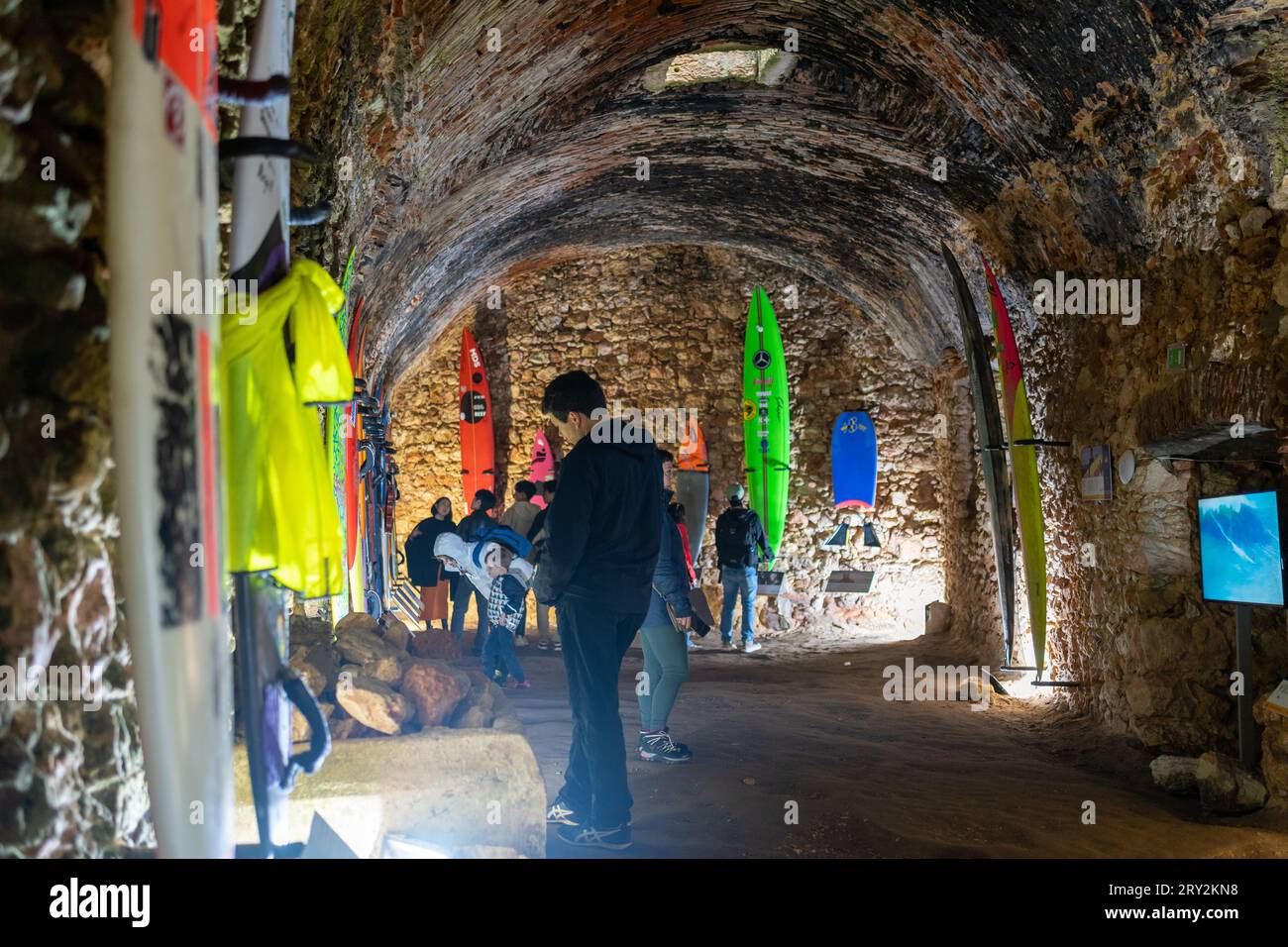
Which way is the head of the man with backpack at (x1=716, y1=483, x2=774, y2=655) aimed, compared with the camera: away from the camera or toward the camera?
away from the camera

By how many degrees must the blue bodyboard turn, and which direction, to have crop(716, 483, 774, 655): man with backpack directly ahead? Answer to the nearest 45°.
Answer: approximately 45° to its right

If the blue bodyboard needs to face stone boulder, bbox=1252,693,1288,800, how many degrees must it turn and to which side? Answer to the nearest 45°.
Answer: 0° — it already faces it

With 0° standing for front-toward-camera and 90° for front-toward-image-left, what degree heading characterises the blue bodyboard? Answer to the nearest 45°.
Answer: approximately 0°

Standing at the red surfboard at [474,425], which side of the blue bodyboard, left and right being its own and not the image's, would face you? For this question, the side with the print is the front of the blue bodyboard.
right

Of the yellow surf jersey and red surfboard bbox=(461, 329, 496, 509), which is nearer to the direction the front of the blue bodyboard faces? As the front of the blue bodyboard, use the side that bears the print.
the yellow surf jersey

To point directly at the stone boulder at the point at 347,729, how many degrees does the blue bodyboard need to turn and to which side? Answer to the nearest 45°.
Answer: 0° — it already faces it

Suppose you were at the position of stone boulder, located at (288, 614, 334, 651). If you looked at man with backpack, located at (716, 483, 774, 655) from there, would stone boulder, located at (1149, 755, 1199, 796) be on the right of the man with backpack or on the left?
right
